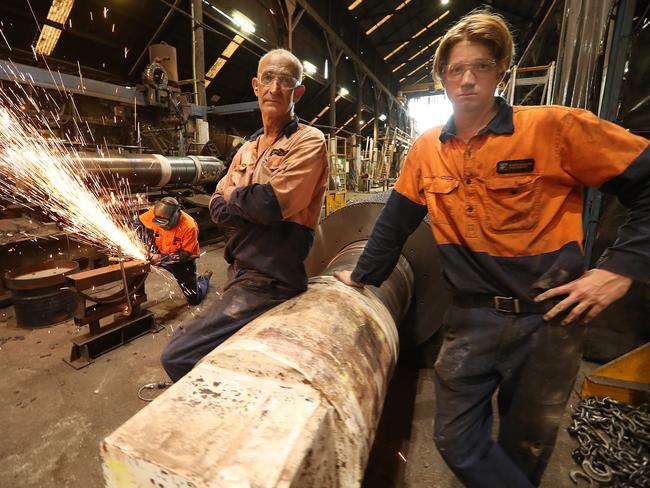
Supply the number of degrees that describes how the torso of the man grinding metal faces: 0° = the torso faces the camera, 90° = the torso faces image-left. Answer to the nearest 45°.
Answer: approximately 45°

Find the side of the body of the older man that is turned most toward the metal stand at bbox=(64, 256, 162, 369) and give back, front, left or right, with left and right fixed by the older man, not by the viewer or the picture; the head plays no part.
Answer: right

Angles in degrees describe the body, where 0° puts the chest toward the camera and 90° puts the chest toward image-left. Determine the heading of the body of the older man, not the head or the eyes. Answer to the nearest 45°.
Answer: approximately 45°

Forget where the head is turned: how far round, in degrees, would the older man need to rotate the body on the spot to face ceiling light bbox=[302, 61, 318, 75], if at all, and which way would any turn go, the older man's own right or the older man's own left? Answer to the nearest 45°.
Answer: approximately 135° to the older man's own right

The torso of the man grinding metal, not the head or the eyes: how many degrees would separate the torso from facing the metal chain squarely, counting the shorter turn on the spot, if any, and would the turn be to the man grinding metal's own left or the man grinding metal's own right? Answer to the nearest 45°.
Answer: approximately 90° to the man grinding metal's own left

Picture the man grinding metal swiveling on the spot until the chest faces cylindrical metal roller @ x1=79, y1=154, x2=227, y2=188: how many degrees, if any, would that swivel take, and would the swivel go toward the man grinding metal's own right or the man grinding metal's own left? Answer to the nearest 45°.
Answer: approximately 135° to the man grinding metal's own right

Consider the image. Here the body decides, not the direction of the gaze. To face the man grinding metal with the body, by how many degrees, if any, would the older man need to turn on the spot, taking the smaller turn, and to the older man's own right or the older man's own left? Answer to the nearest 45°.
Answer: approximately 135° to the older man's own right

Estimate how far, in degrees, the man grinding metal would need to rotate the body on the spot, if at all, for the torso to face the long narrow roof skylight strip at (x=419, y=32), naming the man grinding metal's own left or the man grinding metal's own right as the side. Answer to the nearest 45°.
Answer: approximately 180°

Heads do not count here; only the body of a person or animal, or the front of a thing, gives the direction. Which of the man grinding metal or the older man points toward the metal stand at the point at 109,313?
the man grinding metal
